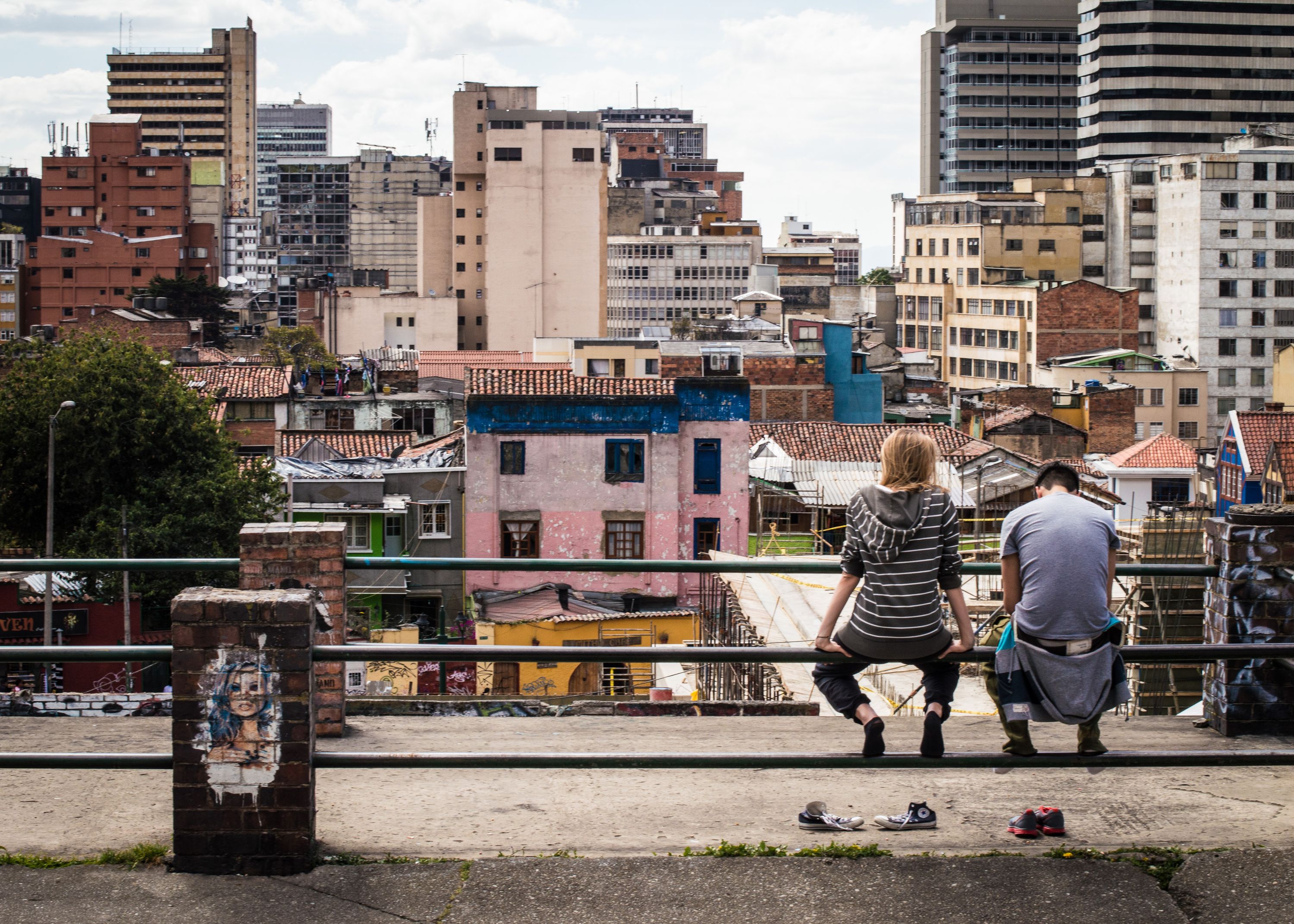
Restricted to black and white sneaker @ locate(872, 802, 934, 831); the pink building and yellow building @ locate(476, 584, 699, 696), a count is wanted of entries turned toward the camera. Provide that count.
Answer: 2

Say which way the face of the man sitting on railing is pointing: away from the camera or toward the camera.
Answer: away from the camera

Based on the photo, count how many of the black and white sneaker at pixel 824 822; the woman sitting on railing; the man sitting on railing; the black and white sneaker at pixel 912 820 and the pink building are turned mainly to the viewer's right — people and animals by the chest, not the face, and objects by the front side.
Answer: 1

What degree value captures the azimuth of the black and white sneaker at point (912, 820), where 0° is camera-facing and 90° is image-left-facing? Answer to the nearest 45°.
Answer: approximately 90°

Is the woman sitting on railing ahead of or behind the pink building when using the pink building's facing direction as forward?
ahead

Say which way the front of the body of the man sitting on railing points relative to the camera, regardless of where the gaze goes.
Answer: away from the camera

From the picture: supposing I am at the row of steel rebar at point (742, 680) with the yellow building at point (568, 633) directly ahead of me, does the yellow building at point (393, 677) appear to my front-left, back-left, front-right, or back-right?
front-left

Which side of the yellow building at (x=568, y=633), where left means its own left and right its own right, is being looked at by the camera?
front

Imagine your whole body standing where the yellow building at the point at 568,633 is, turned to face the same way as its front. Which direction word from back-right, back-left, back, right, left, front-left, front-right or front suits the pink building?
back

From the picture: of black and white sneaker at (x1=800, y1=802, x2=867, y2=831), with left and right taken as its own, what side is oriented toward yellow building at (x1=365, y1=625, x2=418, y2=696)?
left

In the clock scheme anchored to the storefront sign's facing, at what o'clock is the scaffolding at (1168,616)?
The scaffolding is roughly at 11 o'clock from the storefront sign.

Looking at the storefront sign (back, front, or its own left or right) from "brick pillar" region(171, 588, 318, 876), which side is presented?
front

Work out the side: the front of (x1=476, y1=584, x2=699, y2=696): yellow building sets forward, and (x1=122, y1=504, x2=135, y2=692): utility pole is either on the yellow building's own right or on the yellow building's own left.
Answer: on the yellow building's own right

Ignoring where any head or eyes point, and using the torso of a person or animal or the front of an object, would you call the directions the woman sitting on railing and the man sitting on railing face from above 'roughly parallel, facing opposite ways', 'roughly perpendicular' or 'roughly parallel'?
roughly parallel

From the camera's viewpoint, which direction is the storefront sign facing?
toward the camera

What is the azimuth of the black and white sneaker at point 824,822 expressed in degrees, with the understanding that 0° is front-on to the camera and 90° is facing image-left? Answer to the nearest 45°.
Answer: approximately 270°

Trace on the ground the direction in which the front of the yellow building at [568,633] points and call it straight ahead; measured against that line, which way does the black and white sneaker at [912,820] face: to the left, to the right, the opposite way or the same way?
to the right

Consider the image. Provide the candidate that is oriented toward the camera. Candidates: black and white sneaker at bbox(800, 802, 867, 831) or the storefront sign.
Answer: the storefront sign

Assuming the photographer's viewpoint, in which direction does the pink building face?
facing the viewer
